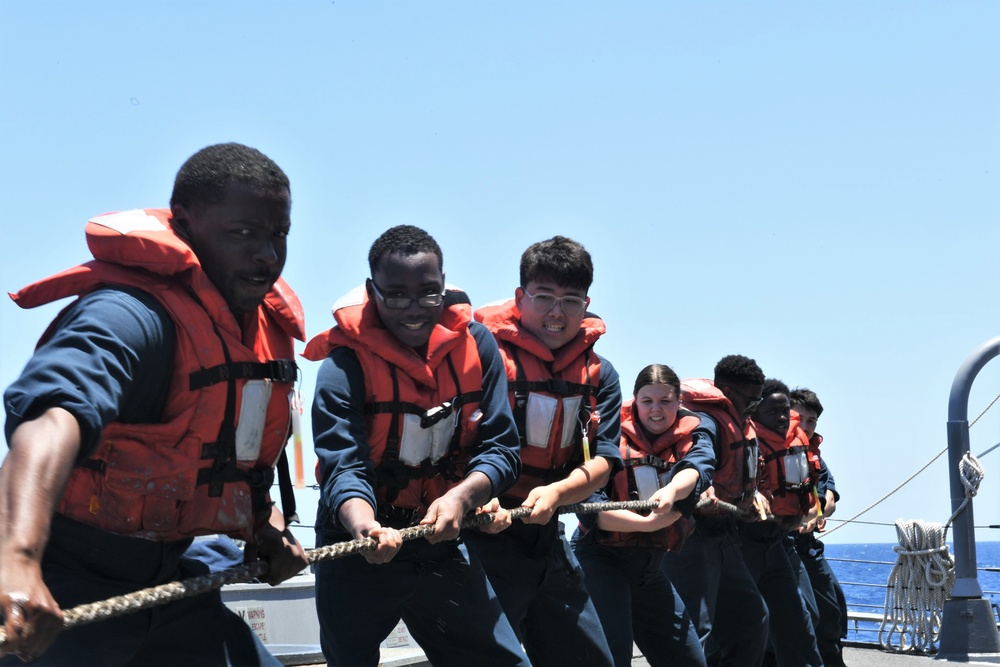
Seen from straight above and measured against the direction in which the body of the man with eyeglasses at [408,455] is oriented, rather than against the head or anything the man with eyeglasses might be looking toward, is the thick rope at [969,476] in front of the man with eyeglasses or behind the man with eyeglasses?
behind

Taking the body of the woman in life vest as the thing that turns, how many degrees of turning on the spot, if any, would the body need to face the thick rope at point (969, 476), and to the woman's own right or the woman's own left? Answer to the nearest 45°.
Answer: approximately 135° to the woman's own left

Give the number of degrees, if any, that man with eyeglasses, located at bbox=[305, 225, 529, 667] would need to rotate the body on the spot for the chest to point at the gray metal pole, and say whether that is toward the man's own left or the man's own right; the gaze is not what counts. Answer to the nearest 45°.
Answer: approximately 135° to the man's own left

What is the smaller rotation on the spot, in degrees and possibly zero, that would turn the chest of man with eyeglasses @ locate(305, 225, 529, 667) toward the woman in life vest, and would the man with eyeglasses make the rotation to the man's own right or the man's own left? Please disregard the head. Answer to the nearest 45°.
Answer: approximately 135° to the man's own left

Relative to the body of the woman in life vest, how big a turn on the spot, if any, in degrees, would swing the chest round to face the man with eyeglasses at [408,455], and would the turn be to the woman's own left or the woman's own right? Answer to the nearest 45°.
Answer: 0° — they already face them

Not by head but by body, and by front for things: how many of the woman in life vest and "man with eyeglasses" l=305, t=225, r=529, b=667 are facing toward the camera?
2

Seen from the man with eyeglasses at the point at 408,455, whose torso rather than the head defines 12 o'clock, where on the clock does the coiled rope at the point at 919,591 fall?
The coiled rope is roughly at 7 o'clock from the man with eyeglasses.

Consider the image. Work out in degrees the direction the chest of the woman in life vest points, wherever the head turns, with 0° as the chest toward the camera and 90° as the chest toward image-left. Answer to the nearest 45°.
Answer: approximately 0°
